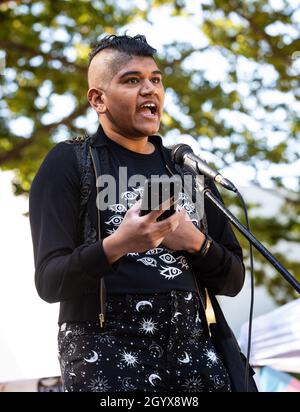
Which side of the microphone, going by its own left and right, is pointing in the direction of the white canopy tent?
right

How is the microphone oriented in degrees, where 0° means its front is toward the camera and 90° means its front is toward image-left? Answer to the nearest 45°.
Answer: approximately 90°
